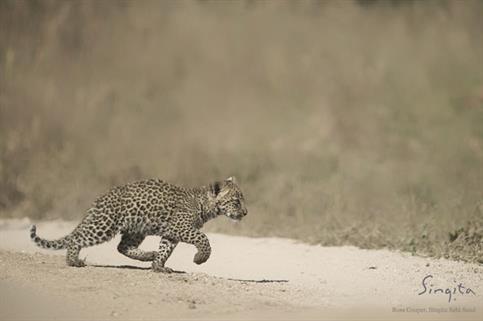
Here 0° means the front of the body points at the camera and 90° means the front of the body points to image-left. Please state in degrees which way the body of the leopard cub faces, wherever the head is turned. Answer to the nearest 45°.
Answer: approximately 270°
